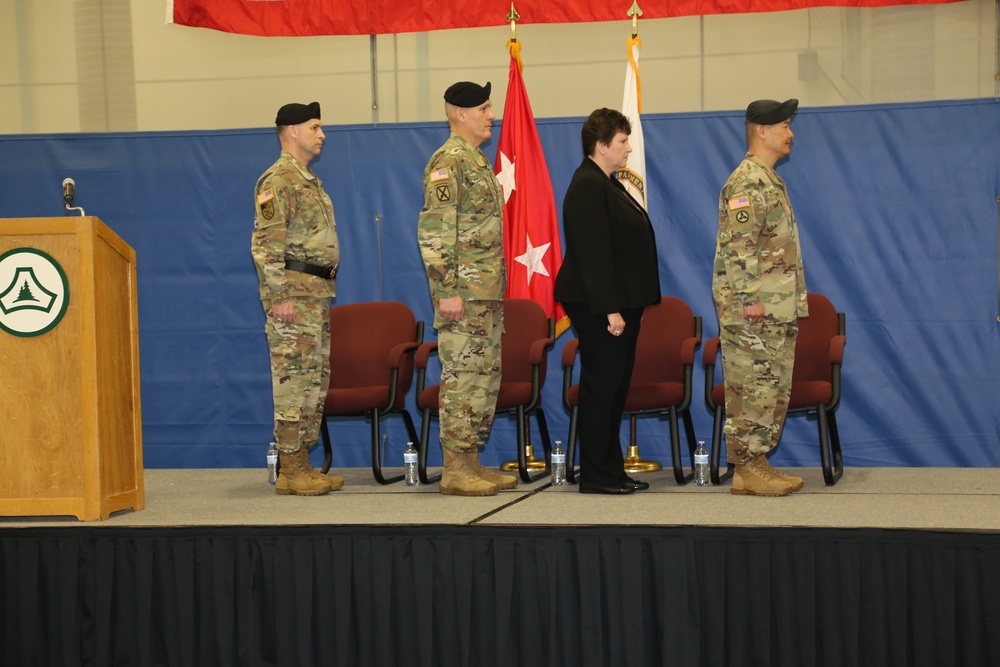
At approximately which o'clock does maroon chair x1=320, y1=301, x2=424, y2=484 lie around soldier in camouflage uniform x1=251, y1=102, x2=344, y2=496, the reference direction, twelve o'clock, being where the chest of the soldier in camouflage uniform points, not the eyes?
The maroon chair is roughly at 10 o'clock from the soldier in camouflage uniform.

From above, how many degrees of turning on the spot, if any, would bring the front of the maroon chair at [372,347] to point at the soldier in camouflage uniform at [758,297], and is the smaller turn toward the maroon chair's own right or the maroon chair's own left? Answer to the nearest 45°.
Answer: approximately 90° to the maroon chair's own left

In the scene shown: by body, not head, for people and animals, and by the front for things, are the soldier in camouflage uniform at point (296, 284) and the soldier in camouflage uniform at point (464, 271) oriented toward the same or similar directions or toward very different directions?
same or similar directions

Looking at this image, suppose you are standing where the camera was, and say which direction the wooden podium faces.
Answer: facing the viewer

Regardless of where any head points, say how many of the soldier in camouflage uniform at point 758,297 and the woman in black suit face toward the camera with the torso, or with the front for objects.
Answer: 0

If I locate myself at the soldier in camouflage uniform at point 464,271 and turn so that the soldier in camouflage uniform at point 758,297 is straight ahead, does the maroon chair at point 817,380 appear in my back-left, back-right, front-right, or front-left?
front-left

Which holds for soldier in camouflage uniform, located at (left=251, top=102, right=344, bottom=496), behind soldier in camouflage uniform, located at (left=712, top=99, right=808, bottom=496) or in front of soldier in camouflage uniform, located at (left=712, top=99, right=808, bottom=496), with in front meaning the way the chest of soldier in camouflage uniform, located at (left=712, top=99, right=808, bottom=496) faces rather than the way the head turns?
behind

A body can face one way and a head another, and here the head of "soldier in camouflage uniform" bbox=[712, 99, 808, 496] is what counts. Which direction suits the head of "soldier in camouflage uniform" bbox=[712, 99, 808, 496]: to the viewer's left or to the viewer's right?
to the viewer's right

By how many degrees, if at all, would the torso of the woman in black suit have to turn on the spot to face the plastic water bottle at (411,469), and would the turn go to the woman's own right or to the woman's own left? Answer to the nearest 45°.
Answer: approximately 135° to the woman's own left

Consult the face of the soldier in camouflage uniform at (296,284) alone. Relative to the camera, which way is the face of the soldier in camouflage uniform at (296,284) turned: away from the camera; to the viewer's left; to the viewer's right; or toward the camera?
to the viewer's right

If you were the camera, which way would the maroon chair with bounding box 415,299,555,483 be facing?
facing the viewer and to the left of the viewer

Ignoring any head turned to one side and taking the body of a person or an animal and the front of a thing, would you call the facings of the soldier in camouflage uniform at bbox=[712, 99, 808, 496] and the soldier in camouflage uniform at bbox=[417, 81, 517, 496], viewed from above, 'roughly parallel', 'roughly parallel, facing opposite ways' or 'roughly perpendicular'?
roughly parallel

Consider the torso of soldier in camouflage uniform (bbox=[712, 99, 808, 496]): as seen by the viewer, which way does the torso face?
to the viewer's right

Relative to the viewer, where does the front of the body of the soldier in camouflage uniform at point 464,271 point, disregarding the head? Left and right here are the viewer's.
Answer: facing to the right of the viewer

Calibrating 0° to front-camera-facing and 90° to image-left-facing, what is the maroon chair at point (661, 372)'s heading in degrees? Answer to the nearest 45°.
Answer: approximately 45°

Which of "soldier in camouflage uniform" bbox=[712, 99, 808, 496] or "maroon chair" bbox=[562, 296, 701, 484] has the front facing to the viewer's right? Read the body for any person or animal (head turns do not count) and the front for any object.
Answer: the soldier in camouflage uniform
